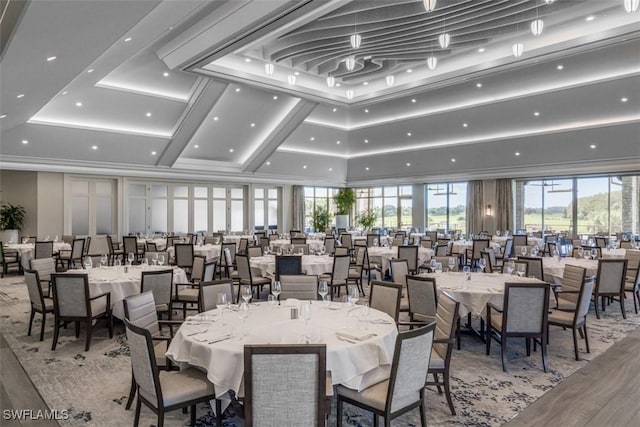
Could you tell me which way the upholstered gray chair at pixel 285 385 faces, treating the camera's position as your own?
facing away from the viewer

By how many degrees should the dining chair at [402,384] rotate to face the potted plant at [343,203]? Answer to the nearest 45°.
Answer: approximately 45° to its right

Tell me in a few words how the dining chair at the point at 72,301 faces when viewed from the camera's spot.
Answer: facing away from the viewer and to the right of the viewer

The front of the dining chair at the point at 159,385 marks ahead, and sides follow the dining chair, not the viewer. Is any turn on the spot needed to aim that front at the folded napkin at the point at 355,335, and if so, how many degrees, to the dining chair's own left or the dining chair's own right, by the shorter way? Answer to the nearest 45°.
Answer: approximately 45° to the dining chair's own right

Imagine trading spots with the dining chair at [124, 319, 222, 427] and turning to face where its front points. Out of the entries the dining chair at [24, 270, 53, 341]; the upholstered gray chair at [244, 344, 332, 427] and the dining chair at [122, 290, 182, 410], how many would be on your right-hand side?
1

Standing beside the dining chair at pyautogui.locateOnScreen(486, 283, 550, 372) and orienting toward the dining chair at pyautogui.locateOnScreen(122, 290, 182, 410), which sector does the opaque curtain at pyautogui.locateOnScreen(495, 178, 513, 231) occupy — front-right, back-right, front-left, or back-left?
back-right

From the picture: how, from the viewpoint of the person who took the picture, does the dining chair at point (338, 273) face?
facing away from the viewer and to the left of the viewer

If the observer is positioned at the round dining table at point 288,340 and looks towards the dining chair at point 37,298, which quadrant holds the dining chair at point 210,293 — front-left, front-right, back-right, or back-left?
front-right

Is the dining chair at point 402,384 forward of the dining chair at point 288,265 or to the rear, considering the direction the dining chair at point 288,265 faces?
to the rear

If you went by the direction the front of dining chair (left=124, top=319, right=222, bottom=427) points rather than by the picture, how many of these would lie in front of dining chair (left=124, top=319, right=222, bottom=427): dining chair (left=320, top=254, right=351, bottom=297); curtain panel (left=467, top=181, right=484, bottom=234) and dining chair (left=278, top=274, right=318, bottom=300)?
3

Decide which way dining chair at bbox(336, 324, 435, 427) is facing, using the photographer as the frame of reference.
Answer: facing away from the viewer and to the left of the viewer

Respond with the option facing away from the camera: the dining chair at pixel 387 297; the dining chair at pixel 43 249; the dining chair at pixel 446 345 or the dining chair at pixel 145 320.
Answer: the dining chair at pixel 43 249

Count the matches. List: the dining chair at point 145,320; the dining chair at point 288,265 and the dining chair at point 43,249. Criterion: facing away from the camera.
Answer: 2

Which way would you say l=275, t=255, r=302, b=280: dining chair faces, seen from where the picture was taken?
facing away from the viewer

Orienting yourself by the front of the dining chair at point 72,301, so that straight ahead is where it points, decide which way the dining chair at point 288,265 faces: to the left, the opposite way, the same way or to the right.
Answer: the same way

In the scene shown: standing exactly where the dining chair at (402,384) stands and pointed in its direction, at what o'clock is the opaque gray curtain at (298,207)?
The opaque gray curtain is roughly at 1 o'clock from the dining chair.

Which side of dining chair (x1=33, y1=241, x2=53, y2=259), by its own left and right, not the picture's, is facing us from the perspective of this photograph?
back

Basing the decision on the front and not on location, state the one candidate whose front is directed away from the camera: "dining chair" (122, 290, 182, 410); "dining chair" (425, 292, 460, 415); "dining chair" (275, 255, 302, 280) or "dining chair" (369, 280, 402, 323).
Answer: "dining chair" (275, 255, 302, 280)

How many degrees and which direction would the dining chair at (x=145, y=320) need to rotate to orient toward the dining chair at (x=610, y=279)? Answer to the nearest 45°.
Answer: approximately 45° to its left

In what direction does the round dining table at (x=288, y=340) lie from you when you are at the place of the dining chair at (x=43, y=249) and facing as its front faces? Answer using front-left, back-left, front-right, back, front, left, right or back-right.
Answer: back
